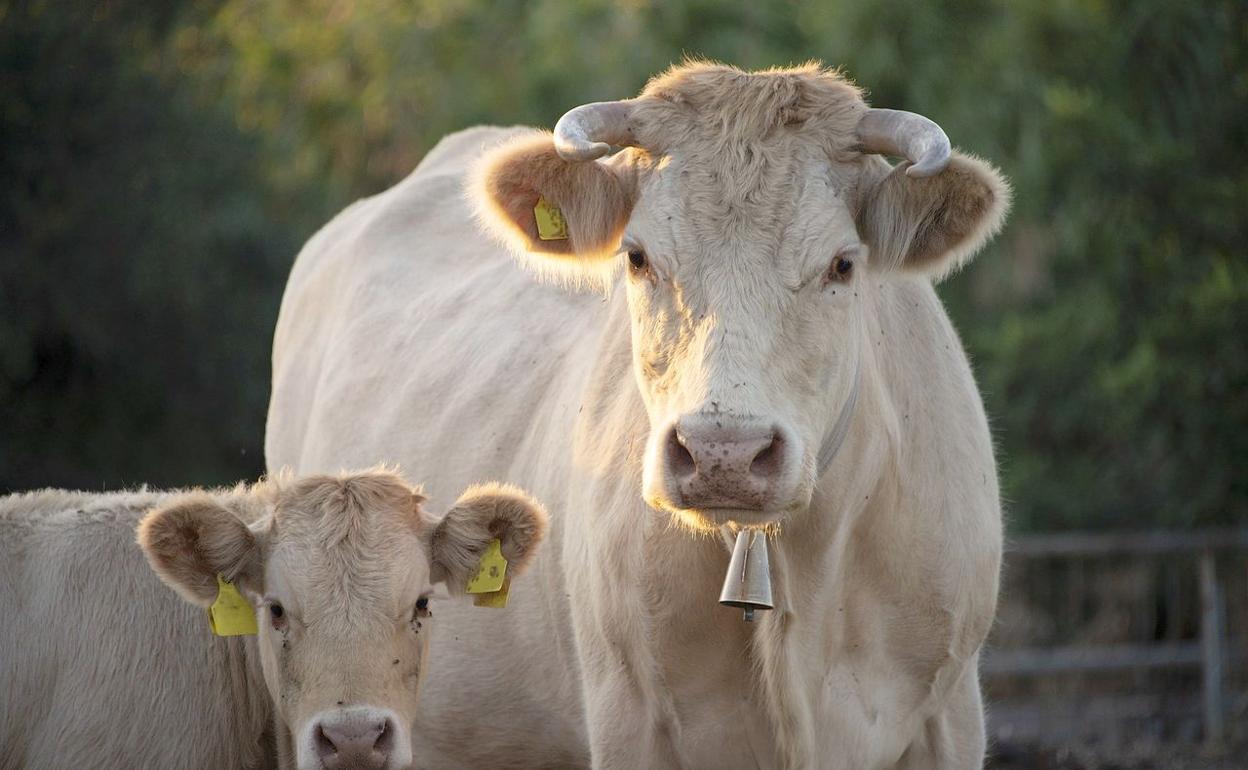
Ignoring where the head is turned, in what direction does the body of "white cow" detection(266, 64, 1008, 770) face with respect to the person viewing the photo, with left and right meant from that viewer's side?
facing the viewer and to the right of the viewer

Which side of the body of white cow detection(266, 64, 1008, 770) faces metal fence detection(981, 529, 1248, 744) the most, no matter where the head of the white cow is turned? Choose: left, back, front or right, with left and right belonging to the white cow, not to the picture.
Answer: left
